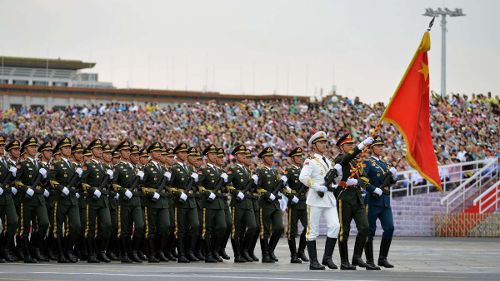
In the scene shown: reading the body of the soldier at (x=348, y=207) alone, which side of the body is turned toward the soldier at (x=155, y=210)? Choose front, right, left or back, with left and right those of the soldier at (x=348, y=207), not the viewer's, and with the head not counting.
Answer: back

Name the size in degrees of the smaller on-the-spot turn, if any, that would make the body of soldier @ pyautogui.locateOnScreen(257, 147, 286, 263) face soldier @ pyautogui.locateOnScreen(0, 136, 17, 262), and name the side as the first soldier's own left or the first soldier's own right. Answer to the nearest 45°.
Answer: approximately 135° to the first soldier's own right

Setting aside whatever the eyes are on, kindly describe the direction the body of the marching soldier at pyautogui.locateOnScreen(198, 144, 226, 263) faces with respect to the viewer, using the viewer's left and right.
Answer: facing the viewer and to the right of the viewer

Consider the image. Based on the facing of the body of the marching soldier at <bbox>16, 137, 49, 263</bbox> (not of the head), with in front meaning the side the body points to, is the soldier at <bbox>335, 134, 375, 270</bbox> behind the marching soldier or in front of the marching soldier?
in front

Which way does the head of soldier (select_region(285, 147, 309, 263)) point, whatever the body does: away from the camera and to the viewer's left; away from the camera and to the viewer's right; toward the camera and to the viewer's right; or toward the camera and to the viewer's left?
toward the camera and to the viewer's right

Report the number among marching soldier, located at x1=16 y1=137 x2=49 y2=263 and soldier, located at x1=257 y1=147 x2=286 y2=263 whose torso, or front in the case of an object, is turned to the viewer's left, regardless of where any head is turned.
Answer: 0

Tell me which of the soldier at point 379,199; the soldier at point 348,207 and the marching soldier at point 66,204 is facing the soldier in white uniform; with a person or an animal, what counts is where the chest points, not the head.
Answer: the marching soldier

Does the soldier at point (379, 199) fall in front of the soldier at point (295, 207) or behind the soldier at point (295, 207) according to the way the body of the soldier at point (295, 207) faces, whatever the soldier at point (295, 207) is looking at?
in front

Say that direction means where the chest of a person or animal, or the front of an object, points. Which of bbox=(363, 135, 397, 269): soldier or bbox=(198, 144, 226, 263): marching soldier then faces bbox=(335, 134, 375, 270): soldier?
the marching soldier

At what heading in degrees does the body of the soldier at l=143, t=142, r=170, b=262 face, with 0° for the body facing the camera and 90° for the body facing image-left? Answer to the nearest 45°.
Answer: approximately 315°

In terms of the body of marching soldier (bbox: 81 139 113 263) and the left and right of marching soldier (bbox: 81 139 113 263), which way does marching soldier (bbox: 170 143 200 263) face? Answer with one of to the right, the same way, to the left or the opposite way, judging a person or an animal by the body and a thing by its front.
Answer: the same way

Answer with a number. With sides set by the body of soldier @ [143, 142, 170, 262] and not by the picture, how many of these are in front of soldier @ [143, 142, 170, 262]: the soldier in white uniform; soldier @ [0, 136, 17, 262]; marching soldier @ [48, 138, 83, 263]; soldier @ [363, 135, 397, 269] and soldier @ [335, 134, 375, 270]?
3

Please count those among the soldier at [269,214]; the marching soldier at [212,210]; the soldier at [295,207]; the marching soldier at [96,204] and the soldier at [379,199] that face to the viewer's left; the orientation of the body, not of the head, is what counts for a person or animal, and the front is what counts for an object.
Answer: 0

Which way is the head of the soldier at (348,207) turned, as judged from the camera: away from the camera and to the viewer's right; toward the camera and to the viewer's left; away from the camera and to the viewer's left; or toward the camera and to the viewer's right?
toward the camera and to the viewer's right

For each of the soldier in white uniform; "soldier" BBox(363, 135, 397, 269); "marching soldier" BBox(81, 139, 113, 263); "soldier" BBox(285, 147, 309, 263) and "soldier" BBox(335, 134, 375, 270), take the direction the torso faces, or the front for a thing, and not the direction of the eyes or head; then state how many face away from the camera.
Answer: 0

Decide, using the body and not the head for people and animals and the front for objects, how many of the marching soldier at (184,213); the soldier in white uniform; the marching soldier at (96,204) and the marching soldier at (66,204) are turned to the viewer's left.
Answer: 0

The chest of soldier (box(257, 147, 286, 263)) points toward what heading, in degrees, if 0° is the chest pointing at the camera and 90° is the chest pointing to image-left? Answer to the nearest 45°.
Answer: approximately 315°

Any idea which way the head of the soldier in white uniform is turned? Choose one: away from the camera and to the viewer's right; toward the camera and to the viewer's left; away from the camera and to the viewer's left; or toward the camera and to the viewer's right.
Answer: toward the camera and to the viewer's right

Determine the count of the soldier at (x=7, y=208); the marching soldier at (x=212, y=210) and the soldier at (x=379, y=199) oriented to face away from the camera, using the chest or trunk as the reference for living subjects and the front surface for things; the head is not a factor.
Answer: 0

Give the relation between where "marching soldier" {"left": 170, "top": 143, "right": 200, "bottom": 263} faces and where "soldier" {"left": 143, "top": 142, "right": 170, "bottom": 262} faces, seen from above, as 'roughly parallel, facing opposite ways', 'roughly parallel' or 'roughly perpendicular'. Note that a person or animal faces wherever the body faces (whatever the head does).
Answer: roughly parallel

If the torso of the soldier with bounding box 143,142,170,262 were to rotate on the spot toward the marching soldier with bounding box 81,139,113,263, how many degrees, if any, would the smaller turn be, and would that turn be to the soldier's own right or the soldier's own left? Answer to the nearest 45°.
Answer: approximately 135° to the soldier's own right

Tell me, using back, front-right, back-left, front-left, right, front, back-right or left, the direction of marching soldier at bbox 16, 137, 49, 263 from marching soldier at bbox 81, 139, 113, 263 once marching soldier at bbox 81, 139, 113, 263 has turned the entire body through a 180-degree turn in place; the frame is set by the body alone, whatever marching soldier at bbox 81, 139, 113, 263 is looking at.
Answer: front-left

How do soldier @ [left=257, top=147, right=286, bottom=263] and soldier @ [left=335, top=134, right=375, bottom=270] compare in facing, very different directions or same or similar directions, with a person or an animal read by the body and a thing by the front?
same or similar directions
